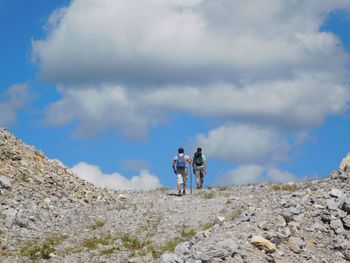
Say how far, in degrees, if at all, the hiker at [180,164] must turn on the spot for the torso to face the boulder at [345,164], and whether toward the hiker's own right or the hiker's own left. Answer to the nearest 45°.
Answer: approximately 90° to the hiker's own right

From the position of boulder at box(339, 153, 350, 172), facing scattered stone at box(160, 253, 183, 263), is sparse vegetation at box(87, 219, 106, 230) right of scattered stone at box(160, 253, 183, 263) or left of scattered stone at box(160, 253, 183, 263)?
right

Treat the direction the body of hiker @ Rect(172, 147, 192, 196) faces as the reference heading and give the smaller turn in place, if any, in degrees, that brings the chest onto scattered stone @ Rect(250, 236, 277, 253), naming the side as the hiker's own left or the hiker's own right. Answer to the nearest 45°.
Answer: approximately 180°

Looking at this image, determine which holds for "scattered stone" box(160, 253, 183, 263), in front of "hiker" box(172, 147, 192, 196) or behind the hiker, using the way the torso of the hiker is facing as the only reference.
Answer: behind

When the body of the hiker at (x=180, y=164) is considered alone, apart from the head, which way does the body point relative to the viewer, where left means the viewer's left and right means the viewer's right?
facing away from the viewer

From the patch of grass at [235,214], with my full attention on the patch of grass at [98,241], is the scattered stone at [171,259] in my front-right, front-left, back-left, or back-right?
front-left

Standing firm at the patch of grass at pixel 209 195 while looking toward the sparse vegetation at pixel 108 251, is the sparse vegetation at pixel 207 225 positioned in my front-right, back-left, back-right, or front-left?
front-left

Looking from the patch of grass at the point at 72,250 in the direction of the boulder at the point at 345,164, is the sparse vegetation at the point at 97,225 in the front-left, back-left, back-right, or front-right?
front-left

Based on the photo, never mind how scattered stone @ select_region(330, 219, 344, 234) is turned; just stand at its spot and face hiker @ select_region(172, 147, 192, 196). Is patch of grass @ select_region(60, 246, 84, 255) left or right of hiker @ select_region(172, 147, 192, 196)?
left

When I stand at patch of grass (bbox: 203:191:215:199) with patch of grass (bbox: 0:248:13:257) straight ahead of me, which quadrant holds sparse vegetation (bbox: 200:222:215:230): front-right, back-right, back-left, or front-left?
front-left

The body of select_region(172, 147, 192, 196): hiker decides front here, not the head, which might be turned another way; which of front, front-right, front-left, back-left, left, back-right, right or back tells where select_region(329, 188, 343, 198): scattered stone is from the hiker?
back-right

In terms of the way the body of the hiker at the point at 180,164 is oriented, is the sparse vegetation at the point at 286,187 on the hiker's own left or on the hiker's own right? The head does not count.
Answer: on the hiker's own right

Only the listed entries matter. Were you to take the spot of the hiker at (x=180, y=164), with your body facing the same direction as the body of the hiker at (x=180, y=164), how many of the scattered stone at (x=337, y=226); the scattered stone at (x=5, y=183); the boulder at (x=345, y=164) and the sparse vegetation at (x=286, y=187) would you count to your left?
1

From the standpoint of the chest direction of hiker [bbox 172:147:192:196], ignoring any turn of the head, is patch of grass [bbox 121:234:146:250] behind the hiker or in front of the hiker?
behind
